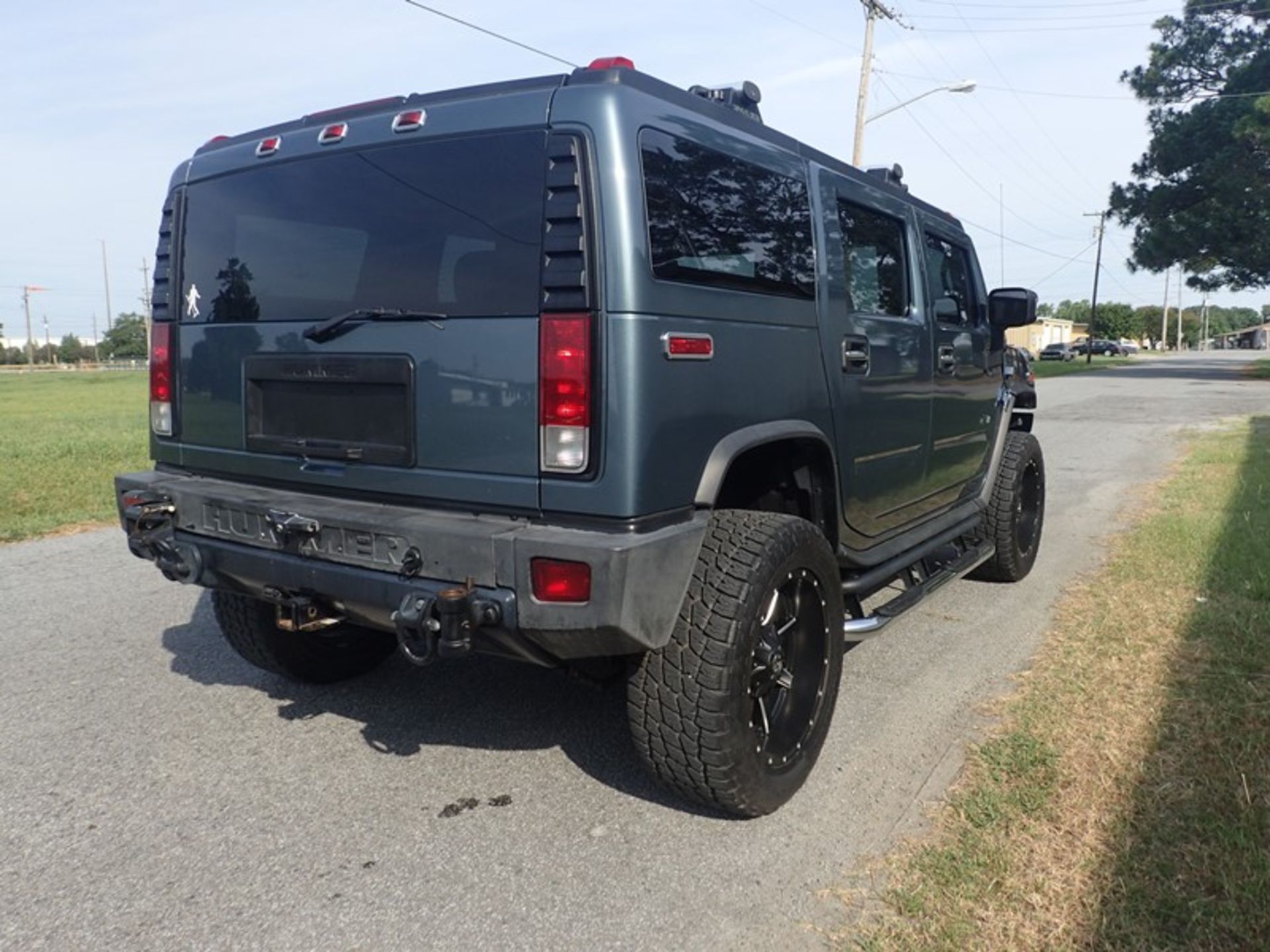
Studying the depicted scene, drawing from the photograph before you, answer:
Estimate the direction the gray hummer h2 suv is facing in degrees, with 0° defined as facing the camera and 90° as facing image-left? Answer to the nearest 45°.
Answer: approximately 225°
